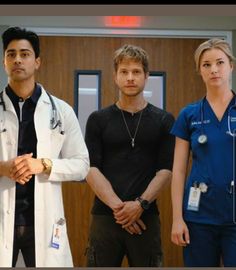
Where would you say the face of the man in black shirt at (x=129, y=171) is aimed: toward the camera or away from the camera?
toward the camera

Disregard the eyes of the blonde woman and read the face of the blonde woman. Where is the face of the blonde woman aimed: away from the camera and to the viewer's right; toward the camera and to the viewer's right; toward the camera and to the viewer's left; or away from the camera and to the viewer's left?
toward the camera and to the viewer's left

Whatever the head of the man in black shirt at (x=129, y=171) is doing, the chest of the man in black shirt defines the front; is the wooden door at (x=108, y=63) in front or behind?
behind

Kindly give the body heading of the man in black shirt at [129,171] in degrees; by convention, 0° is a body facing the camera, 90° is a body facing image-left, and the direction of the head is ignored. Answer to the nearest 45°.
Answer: approximately 0°
